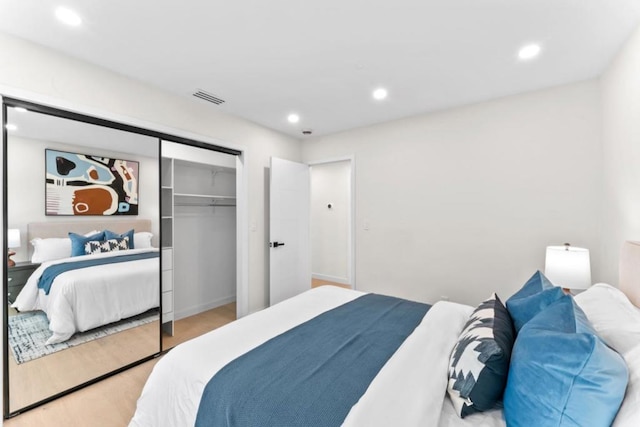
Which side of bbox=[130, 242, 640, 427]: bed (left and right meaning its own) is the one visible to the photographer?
left

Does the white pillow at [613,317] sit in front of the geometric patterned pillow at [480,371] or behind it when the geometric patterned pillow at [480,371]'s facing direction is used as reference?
behind

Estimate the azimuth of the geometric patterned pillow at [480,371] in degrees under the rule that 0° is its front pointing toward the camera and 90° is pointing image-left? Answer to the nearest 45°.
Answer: approximately 90°

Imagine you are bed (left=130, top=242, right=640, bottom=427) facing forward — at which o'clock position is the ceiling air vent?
The ceiling air vent is roughly at 1 o'clock from the bed.

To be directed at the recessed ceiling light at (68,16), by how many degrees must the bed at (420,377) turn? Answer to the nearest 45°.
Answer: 0° — it already faces it

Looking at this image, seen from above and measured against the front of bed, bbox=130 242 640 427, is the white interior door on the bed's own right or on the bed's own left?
on the bed's own right

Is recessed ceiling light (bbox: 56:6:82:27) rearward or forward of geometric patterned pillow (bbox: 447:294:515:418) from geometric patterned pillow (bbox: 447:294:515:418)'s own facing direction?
forward
